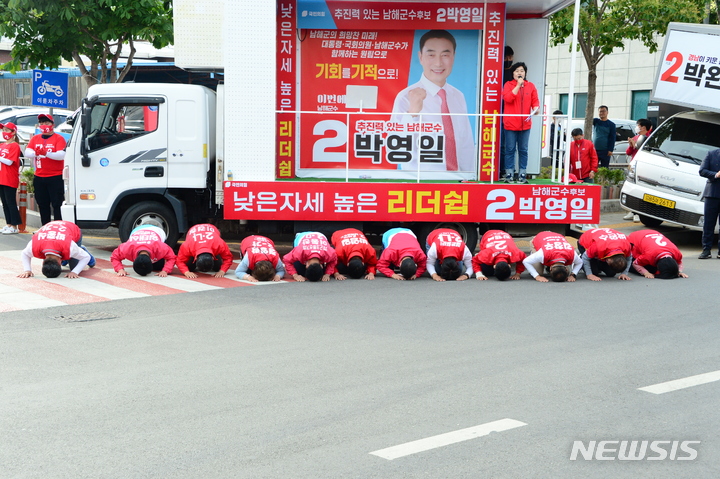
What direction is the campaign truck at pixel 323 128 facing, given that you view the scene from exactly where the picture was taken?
facing to the left of the viewer

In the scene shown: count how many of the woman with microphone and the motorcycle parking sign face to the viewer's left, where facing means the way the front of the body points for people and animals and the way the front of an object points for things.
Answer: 0

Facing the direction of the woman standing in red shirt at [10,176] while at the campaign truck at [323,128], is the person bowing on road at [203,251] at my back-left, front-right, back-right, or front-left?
front-left

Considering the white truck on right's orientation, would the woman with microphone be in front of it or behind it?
in front

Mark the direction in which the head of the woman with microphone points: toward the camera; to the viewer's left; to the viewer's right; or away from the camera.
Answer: toward the camera

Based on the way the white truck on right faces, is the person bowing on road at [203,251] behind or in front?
in front

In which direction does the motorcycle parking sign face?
toward the camera

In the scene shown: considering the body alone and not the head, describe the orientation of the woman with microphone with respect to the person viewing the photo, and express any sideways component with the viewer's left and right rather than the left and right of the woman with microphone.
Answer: facing the viewer

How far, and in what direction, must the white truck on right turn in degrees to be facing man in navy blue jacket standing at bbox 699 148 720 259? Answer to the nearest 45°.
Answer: approximately 45° to its left

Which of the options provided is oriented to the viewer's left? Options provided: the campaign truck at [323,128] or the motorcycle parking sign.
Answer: the campaign truck

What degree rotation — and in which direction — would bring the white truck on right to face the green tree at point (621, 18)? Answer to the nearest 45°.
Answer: approximately 135° to its right

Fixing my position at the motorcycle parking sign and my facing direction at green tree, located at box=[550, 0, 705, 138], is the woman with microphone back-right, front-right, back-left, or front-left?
front-right

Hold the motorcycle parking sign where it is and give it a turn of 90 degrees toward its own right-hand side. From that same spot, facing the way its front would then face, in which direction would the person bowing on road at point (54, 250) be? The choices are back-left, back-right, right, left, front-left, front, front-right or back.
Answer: left
